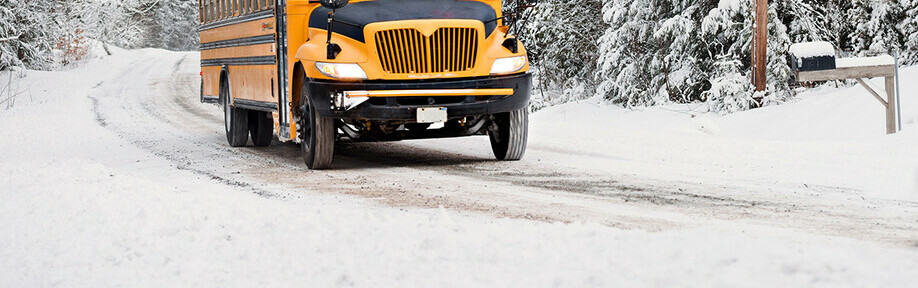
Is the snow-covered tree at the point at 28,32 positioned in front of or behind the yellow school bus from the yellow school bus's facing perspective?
behind

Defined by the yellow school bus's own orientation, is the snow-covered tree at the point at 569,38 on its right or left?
on its left

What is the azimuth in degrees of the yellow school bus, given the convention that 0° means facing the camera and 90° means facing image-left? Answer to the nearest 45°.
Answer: approximately 315°

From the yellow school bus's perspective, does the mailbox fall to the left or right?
on its left

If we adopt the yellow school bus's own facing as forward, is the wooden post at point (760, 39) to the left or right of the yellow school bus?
on its left

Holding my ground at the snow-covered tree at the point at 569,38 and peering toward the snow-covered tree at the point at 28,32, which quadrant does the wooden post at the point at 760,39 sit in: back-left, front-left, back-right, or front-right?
back-left
